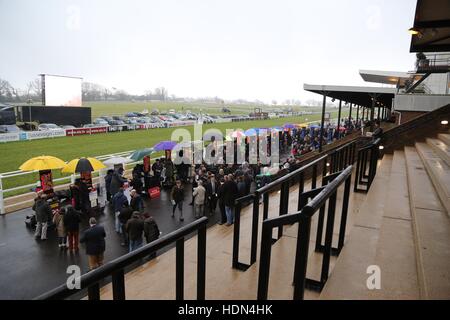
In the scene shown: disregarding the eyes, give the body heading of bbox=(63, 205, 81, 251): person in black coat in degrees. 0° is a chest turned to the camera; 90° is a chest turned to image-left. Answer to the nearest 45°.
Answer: approximately 180°

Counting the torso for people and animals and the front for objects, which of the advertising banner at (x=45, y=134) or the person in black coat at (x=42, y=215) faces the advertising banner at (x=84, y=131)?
the person in black coat

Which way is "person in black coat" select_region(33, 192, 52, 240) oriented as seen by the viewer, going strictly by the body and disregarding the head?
away from the camera

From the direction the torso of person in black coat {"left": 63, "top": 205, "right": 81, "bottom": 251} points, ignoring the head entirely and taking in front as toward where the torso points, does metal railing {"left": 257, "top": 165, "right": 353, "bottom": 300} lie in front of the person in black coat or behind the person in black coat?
behind

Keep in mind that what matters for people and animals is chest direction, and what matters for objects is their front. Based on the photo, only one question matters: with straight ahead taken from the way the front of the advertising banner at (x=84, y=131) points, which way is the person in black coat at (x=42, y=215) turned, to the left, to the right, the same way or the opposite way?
the opposite way

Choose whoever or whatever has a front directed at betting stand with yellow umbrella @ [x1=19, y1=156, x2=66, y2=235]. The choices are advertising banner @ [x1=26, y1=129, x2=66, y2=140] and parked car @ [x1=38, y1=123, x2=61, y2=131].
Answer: the advertising banner

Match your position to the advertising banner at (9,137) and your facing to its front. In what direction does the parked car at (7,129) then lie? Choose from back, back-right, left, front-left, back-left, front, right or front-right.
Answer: back

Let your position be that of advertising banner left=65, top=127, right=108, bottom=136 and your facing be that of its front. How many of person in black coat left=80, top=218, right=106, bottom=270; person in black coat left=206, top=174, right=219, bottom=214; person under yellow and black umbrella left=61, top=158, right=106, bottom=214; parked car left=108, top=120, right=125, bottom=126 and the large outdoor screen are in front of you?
3

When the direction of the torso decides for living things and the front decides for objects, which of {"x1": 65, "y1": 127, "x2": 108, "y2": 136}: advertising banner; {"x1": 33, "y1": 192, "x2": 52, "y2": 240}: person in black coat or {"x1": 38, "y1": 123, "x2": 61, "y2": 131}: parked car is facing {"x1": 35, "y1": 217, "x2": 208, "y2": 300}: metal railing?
the advertising banner

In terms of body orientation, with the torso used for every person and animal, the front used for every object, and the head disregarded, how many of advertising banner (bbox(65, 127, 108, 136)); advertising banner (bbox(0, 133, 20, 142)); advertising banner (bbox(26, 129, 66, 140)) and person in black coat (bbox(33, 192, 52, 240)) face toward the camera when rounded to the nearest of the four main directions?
3
